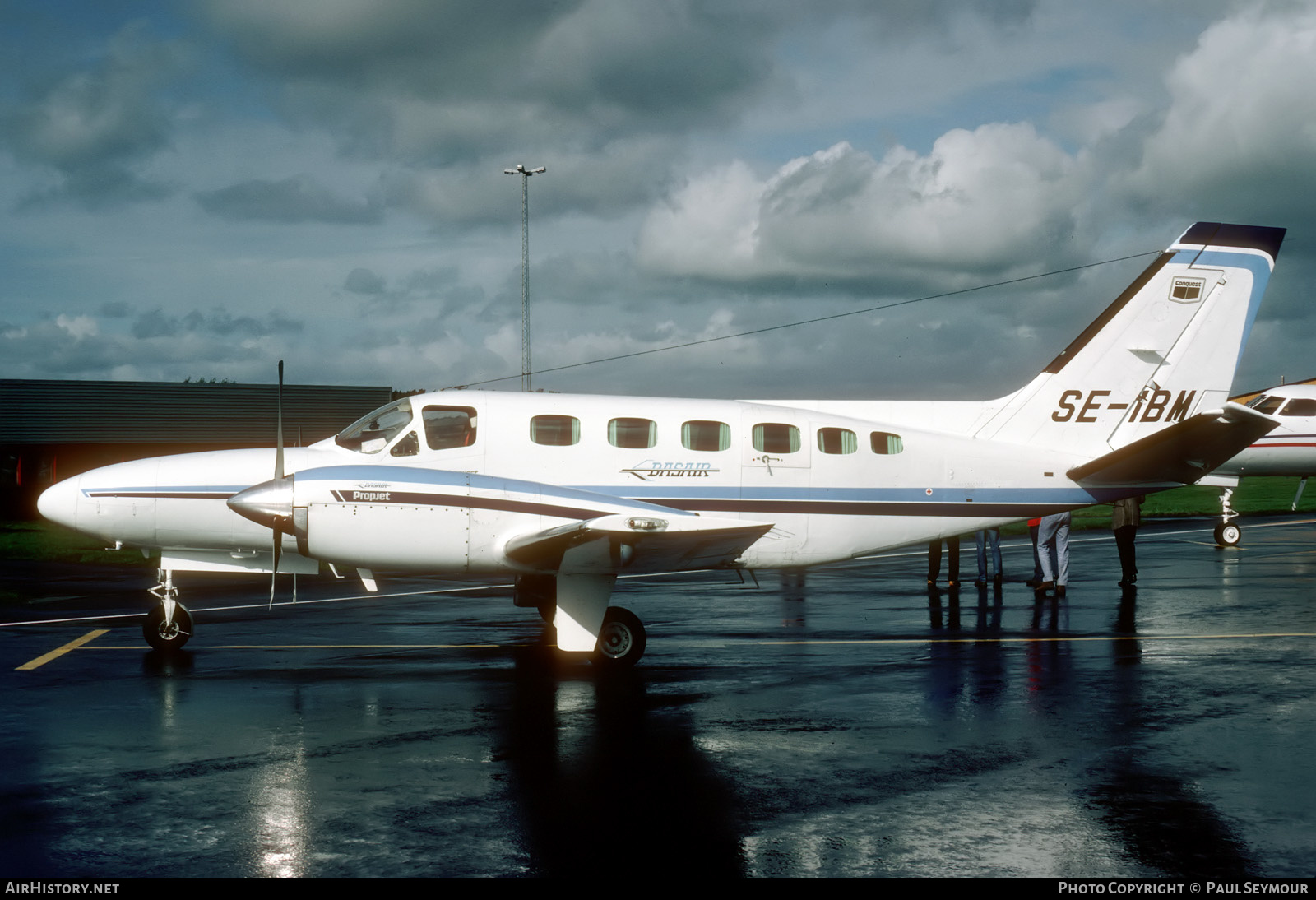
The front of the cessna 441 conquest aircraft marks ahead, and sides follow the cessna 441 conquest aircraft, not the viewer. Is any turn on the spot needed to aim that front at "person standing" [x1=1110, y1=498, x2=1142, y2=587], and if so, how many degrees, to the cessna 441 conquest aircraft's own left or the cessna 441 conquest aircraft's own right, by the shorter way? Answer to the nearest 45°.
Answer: approximately 135° to the cessna 441 conquest aircraft's own right

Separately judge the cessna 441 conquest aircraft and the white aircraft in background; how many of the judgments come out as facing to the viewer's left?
2

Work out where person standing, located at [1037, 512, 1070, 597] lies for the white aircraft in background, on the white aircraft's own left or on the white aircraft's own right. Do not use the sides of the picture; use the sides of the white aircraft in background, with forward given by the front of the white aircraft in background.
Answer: on the white aircraft's own left

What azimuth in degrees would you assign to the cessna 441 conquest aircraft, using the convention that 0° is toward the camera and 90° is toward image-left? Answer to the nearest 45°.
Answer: approximately 90°

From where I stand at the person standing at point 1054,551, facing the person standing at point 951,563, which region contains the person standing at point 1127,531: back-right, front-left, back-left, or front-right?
back-right

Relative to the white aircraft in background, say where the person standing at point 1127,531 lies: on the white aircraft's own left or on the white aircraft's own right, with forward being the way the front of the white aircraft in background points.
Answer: on the white aircraft's own left

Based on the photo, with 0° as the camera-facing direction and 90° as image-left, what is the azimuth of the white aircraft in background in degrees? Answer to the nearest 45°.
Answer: approximately 90°
